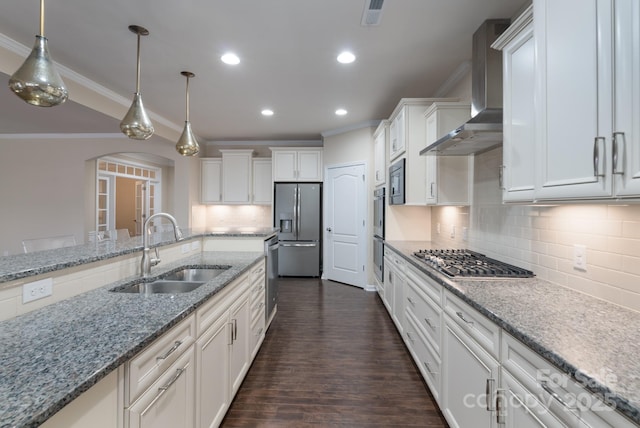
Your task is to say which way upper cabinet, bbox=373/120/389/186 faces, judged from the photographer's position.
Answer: facing to the left of the viewer

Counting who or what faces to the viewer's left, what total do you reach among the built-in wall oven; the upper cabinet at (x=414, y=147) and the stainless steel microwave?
3

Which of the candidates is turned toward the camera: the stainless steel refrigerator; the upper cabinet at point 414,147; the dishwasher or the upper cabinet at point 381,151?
the stainless steel refrigerator

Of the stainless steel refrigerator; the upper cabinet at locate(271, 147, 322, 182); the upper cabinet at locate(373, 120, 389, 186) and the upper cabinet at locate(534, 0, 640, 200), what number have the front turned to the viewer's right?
0

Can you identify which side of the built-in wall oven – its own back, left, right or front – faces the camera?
left

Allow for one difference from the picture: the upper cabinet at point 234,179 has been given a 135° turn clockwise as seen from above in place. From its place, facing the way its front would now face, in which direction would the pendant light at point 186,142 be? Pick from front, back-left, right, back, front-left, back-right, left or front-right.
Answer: back-left

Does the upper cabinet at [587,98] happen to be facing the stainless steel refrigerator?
no

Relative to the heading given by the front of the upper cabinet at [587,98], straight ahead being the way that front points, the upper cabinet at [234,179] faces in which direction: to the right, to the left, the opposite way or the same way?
to the left

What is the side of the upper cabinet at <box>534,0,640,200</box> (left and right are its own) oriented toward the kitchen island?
front

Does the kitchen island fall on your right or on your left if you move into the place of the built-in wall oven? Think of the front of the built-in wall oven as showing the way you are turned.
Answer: on your left

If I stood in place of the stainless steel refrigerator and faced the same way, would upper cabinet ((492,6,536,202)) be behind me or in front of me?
in front

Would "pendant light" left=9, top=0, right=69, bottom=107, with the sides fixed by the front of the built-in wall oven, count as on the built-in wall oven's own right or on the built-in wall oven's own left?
on the built-in wall oven's own left

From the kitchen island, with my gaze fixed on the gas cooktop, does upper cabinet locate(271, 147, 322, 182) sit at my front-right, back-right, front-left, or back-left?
front-left

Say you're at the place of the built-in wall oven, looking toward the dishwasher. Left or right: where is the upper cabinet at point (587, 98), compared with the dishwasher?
left

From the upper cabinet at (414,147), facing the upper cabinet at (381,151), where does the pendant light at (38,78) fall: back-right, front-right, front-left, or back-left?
back-left

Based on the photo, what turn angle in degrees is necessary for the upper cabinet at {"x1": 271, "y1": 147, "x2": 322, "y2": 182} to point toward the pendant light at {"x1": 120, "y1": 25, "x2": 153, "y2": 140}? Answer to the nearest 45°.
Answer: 0° — it already faces it
